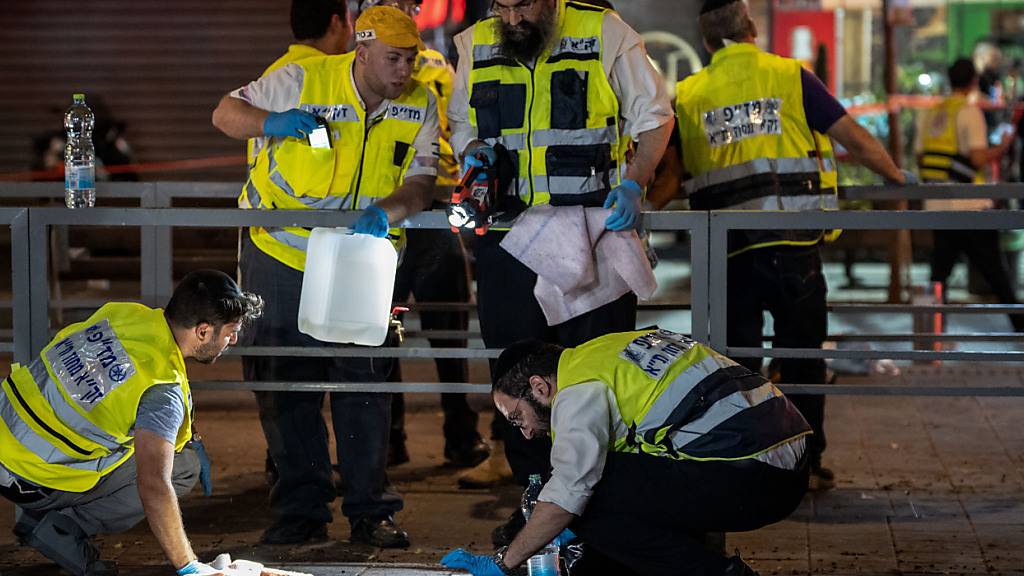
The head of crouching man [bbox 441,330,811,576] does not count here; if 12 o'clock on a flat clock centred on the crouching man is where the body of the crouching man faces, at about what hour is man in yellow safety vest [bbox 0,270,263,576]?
The man in yellow safety vest is roughly at 12 o'clock from the crouching man.

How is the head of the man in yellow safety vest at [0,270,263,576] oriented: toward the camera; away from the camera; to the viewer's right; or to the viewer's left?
to the viewer's right

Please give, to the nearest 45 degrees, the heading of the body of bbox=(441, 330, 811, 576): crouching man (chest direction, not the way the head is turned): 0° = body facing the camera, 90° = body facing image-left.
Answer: approximately 90°

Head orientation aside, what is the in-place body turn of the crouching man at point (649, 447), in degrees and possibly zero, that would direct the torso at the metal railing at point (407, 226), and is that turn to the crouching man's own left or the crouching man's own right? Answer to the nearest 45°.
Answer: approximately 45° to the crouching man's own right

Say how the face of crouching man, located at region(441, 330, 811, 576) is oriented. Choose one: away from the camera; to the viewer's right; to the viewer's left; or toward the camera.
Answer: to the viewer's left

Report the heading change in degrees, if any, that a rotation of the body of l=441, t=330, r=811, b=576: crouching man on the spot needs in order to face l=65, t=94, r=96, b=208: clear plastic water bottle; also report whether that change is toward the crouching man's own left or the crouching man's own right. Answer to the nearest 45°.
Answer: approximately 45° to the crouching man's own right

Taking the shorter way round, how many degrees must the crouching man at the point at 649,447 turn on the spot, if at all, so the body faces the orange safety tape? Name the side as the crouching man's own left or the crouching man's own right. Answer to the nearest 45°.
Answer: approximately 45° to the crouching man's own right
